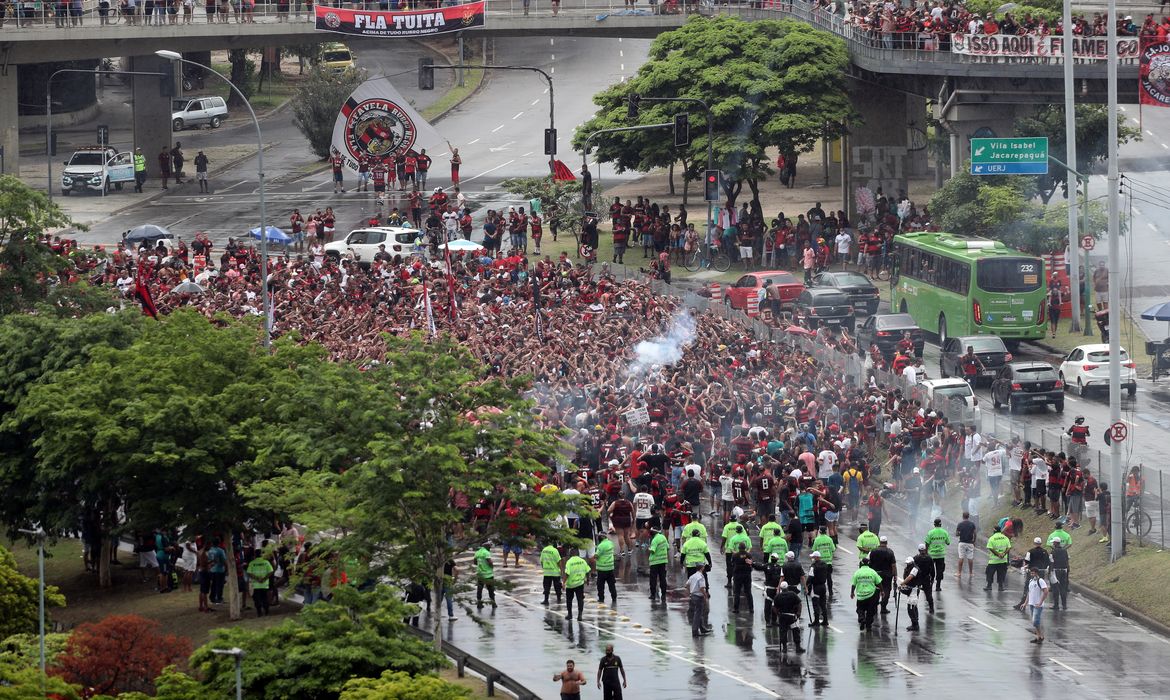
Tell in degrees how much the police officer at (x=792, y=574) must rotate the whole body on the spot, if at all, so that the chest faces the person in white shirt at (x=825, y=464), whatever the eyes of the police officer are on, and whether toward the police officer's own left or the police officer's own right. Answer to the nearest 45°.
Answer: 0° — they already face them

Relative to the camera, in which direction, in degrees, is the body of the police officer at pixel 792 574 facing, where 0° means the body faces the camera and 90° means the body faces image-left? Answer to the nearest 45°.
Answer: approximately 180°

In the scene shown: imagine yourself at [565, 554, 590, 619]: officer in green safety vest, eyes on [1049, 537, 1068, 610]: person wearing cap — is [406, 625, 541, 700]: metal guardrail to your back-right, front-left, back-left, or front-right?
back-right

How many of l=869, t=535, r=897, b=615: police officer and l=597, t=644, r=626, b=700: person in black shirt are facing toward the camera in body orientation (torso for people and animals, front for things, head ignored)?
1

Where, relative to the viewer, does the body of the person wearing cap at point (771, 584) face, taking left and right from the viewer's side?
facing away from the viewer

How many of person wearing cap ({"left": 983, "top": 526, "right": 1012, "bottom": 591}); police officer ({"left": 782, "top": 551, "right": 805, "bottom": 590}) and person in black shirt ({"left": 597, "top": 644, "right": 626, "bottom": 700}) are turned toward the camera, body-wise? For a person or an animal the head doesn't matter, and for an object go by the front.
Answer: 1

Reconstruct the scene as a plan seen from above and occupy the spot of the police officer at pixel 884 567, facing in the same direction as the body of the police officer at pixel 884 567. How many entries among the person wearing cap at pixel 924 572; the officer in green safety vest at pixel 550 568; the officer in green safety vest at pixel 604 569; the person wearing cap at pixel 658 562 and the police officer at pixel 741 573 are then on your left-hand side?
4

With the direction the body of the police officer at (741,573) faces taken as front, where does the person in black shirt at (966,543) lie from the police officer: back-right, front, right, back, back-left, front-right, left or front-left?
front-right

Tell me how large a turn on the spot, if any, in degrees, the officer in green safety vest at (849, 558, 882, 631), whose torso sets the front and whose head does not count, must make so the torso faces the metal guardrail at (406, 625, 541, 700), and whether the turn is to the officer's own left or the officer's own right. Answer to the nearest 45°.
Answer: approximately 135° to the officer's own left

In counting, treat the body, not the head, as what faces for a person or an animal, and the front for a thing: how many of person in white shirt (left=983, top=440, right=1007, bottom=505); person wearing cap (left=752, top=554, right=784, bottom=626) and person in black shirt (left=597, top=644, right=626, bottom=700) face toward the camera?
1

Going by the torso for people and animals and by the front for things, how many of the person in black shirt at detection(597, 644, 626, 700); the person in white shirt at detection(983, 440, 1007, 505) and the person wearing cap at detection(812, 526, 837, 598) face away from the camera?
2

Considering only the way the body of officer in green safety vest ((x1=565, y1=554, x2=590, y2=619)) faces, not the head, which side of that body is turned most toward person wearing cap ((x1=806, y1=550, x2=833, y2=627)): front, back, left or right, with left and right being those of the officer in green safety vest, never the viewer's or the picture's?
right

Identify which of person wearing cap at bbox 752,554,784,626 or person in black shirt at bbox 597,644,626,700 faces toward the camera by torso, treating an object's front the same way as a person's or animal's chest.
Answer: the person in black shirt

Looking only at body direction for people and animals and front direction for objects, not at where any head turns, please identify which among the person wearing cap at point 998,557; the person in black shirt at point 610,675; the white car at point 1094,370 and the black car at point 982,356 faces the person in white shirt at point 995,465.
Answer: the person wearing cap
